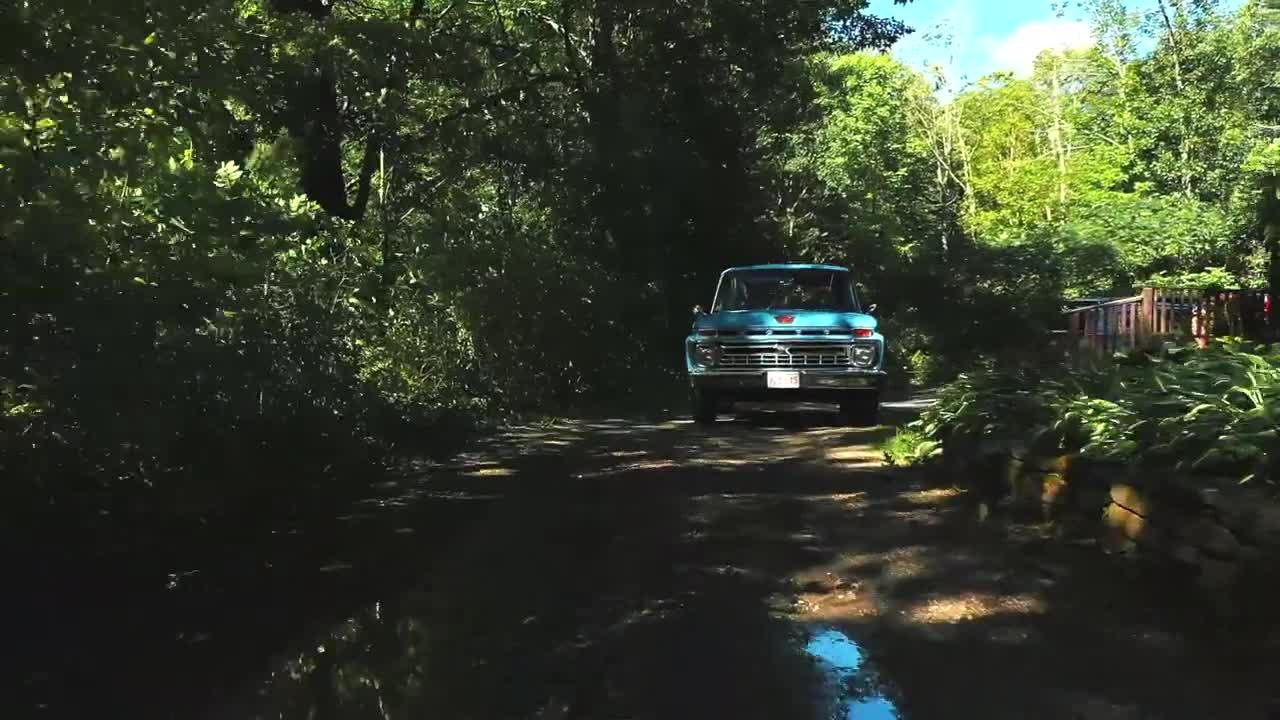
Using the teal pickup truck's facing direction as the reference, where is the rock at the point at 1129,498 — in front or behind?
in front

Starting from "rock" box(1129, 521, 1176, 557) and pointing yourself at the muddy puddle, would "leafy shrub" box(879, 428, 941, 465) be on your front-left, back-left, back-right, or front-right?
back-right

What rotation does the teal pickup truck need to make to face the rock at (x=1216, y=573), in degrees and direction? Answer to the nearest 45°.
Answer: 0° — it already faces it

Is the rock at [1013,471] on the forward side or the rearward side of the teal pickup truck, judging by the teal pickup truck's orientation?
on the forward side

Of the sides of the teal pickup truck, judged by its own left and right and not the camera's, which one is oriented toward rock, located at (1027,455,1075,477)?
front

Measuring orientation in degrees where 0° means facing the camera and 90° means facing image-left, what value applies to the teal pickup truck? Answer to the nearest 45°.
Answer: approximately 0°

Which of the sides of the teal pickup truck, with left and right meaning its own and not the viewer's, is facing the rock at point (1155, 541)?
front

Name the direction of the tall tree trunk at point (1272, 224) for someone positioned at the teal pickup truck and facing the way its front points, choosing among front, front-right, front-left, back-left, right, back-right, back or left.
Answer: left
